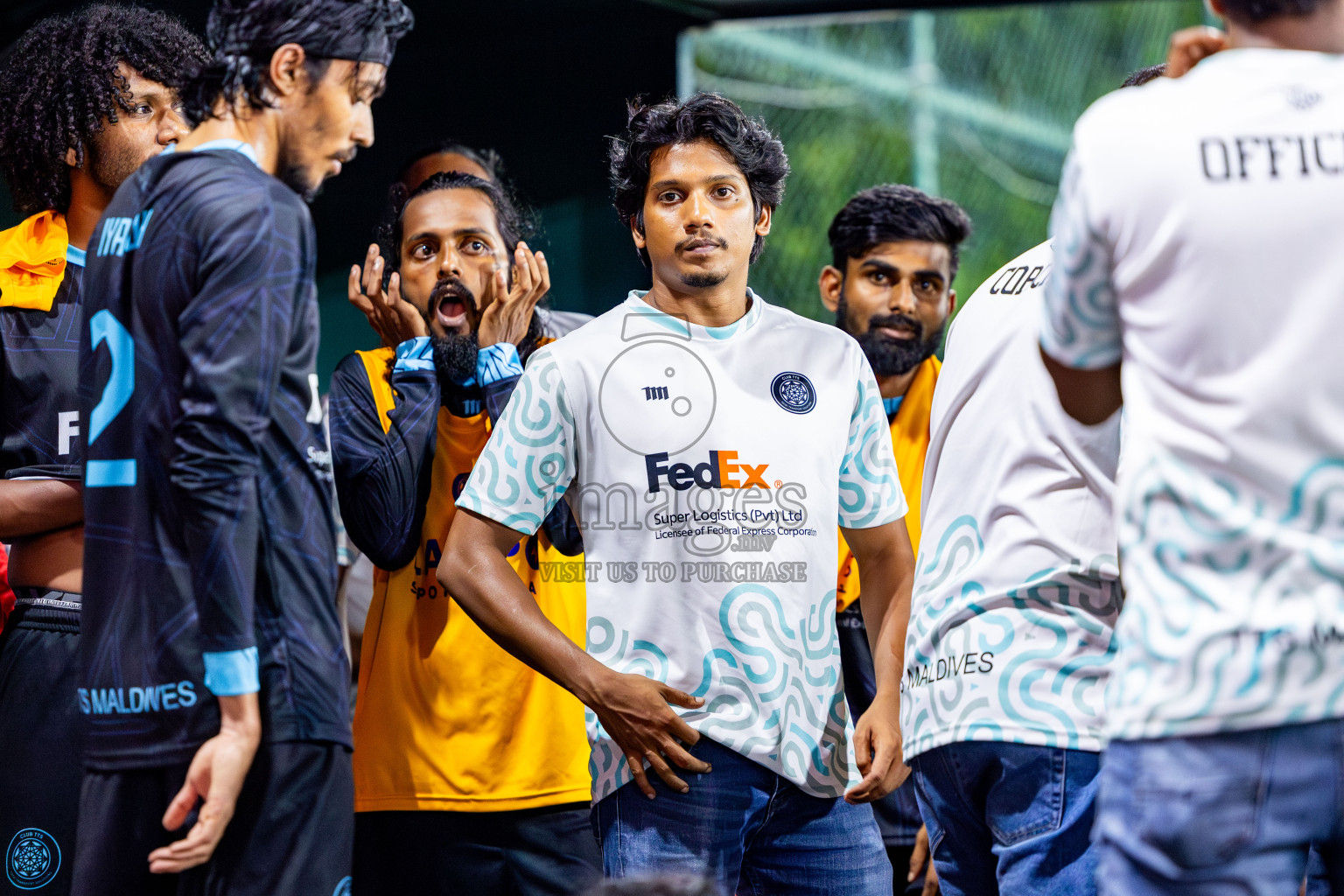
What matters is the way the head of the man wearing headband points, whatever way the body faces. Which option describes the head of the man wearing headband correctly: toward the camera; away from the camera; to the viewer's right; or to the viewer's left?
to the viewer's right

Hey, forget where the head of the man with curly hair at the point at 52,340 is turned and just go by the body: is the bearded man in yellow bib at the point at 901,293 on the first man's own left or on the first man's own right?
on the first man's own left

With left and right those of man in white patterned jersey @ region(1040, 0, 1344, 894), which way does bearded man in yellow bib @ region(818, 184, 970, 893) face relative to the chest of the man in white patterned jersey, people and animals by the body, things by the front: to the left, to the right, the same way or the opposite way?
the opposite way

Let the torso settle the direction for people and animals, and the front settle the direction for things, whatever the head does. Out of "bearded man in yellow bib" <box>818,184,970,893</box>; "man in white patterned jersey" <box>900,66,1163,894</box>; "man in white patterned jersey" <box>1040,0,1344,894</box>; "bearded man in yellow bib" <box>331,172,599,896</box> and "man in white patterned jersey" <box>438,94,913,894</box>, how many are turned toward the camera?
3

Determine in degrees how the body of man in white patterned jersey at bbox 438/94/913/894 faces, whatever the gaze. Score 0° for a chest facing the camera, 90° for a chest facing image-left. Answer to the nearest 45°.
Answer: approximately 0°

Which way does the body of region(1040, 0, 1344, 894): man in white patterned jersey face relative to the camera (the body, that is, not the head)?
away from the camera

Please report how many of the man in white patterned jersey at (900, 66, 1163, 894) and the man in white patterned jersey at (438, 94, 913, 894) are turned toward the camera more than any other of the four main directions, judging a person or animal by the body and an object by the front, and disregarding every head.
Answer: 1

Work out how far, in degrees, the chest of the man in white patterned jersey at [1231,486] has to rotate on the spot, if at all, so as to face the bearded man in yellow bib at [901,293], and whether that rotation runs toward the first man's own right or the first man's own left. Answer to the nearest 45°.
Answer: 0° — they already face them

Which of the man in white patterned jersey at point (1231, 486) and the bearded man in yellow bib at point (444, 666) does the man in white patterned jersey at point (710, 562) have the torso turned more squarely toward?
the man in white patterned jersey

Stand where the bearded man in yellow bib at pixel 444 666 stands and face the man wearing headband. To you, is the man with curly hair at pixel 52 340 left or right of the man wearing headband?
right

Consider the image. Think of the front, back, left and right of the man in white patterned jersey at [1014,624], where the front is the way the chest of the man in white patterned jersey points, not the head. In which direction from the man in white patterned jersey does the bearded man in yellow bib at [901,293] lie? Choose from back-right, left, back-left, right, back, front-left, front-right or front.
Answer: front-left

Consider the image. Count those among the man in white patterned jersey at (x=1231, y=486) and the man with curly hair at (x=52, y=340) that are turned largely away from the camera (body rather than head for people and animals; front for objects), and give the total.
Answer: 1
